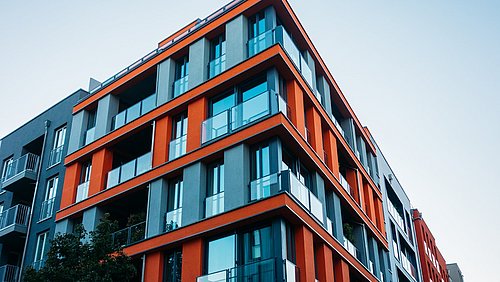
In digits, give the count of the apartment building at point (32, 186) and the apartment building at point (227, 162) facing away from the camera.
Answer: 0

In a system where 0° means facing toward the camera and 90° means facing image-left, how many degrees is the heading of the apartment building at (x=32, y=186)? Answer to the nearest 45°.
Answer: approximately 45°

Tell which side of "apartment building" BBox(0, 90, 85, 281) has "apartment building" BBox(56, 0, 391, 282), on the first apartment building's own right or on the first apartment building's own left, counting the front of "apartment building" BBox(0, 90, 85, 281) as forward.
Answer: on the first apartment building's own left

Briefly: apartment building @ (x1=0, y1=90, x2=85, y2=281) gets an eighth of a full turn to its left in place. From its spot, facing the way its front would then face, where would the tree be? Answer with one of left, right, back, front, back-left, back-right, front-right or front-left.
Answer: front
